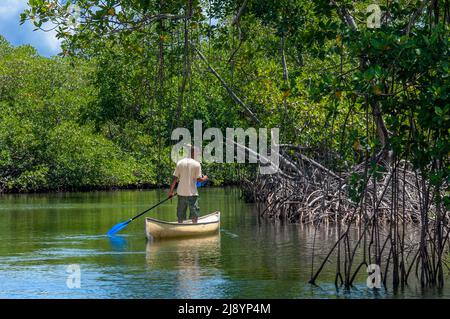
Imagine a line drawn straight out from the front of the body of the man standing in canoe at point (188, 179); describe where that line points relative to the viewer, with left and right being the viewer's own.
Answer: facing away from the viewer
